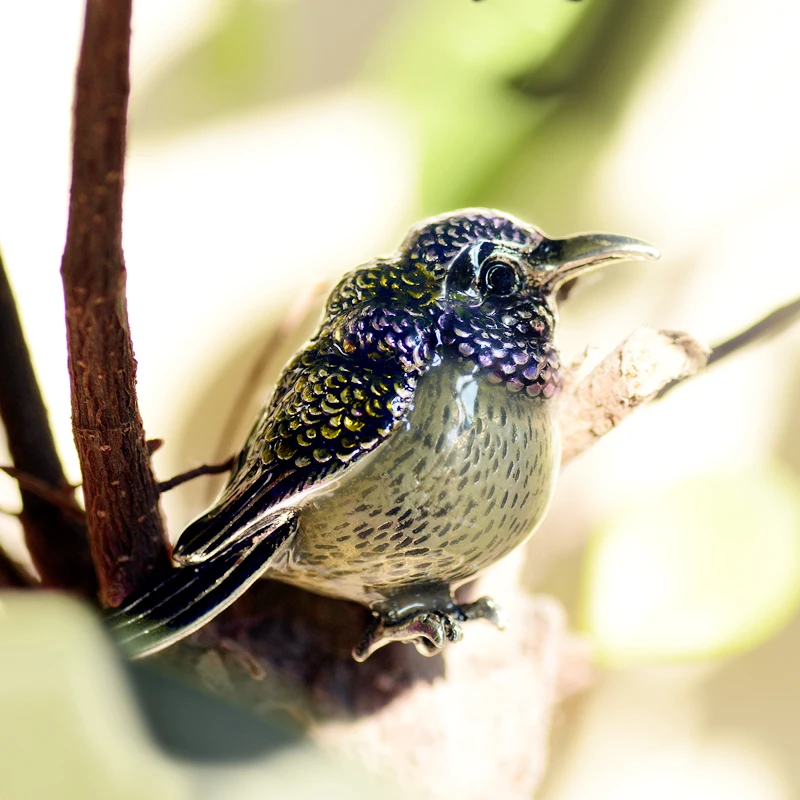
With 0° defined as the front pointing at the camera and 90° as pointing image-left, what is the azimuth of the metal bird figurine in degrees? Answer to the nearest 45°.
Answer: approximately 270°
